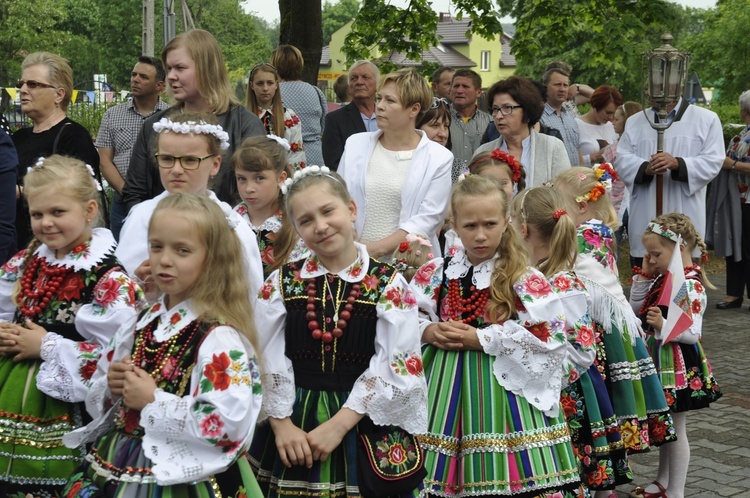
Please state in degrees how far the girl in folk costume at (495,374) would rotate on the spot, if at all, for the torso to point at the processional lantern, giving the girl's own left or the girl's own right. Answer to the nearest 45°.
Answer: approximately 135° to the girl's own right

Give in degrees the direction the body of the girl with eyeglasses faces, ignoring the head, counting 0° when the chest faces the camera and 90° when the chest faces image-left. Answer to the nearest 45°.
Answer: approximately 45°

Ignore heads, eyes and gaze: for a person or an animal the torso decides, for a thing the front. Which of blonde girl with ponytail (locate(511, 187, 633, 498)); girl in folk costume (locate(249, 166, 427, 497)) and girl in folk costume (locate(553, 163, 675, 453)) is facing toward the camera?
girl in folk costume (locate(249, 166, 427, 497))

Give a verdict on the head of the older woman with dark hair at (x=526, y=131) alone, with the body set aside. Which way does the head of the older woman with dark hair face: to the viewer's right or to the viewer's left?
to the viewer's left

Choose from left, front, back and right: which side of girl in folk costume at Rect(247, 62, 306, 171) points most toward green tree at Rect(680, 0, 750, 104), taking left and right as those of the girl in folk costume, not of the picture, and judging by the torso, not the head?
back

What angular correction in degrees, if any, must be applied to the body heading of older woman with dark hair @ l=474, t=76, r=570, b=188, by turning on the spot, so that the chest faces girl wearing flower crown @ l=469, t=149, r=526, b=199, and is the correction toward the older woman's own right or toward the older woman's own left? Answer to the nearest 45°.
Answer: approximately 45° to the older woman's own left

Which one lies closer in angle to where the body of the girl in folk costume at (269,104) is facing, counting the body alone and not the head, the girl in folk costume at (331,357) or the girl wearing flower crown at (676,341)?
the girl in folk costume
